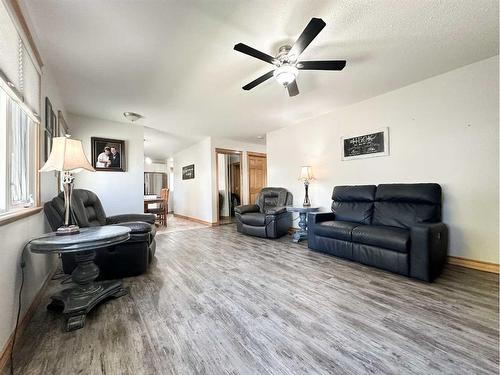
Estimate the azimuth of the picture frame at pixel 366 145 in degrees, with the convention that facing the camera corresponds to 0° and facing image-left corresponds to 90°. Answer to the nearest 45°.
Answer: approximately 45°

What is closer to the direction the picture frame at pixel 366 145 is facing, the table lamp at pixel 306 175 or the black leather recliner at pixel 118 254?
the black leather recliner

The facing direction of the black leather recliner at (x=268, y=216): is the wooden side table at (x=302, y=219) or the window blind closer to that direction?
the window blind

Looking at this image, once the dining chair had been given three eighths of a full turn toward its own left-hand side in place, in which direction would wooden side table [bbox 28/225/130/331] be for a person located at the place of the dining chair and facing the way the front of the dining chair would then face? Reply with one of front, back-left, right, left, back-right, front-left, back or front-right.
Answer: front-right

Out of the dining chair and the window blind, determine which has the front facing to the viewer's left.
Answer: the dining chair

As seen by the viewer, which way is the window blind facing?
to the viewer's right

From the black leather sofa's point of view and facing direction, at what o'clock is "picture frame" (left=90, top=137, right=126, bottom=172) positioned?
The picture frame is roughly at 1 o'clock from the black leather sofa.

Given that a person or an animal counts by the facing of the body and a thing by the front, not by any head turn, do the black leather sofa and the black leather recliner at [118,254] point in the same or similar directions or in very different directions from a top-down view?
very different directions

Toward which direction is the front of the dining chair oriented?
to the viewer's left

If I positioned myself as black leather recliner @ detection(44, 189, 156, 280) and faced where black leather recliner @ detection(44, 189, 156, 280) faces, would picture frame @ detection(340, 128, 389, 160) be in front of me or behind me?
in front

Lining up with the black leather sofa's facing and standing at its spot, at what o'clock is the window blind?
The window blind is roughly at 12 o'clock from the black leather sofa.

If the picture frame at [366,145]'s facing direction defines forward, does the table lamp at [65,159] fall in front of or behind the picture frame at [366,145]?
in front

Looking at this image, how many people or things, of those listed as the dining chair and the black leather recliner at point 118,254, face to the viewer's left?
1

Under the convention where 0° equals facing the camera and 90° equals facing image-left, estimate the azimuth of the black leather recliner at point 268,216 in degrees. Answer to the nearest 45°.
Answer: approximately 45°

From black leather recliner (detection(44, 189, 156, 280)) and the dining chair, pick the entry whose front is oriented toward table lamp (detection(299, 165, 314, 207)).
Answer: the black leather recliner

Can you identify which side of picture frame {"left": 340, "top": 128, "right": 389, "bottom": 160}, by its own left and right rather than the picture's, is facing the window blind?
front
